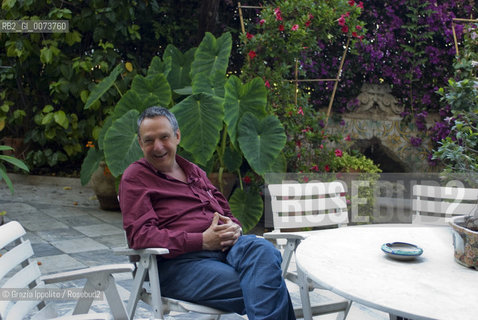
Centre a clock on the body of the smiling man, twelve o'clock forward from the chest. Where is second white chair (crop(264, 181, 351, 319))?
The second white chair is roughly at 9 o'clock from the smiling man.

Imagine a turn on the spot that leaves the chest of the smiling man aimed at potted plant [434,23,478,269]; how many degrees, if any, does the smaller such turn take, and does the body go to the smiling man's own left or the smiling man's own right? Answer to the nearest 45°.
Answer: approximately 90° to the smiling man's own left

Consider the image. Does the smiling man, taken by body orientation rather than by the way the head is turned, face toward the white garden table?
yes

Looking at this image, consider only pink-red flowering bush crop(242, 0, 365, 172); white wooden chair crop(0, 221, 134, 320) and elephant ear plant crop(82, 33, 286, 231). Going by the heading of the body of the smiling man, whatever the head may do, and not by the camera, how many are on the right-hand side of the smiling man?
1

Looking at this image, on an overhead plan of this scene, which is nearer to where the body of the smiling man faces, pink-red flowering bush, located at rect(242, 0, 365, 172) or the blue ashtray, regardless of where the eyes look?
the blue ashtray

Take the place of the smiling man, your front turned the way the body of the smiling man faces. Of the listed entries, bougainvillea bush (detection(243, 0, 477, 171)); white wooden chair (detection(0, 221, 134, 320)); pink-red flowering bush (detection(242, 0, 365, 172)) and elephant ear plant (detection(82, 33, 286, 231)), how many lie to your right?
1

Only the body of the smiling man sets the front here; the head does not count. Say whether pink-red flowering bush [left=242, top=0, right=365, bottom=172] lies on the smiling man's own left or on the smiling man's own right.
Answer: on the smiling man's own left

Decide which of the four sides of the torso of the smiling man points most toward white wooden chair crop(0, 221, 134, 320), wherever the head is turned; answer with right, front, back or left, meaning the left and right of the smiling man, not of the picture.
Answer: right

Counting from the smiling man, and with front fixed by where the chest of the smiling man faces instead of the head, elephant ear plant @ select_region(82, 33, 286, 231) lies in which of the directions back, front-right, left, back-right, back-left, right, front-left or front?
back-left
